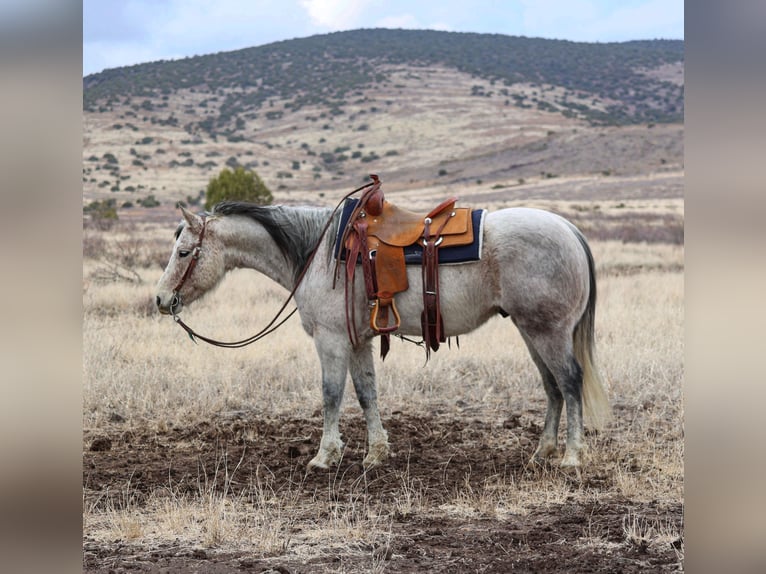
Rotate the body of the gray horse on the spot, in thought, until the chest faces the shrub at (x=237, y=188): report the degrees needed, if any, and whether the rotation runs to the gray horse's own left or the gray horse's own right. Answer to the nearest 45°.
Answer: approximately 90° to the gray horse's own right

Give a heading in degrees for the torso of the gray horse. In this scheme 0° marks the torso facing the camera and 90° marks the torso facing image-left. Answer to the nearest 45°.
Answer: approximately 90°
